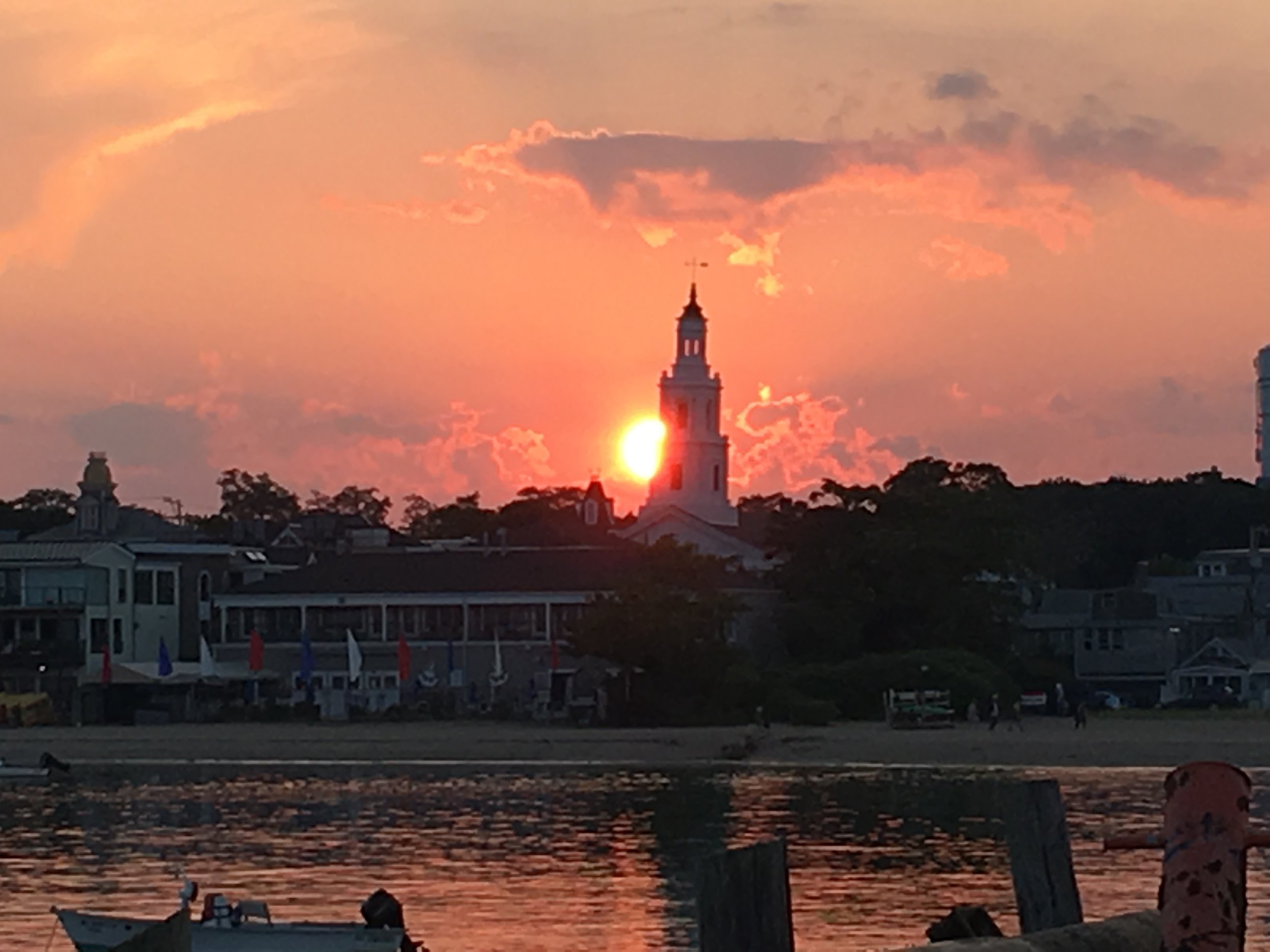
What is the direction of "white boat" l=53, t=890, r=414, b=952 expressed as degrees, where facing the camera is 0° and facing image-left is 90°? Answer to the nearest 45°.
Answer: approximately 90°

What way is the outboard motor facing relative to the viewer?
to the viewer's left

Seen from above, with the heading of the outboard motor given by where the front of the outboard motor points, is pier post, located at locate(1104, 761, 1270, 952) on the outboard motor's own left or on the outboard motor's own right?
on the outboard motor's own left
